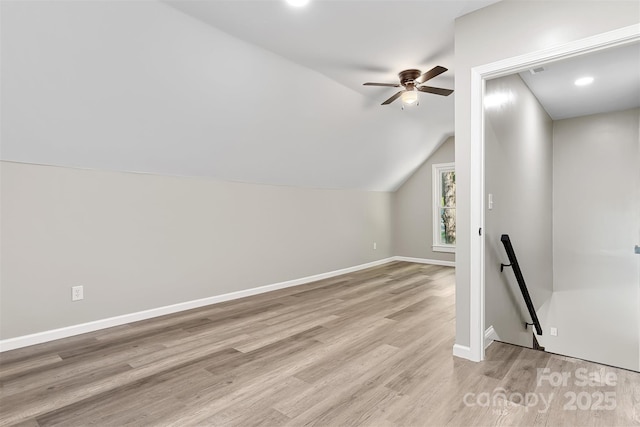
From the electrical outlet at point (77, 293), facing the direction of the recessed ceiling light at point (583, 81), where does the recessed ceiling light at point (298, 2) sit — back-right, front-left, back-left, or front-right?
front-right

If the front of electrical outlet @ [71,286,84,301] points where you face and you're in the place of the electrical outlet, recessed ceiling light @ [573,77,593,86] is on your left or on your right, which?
on your left
